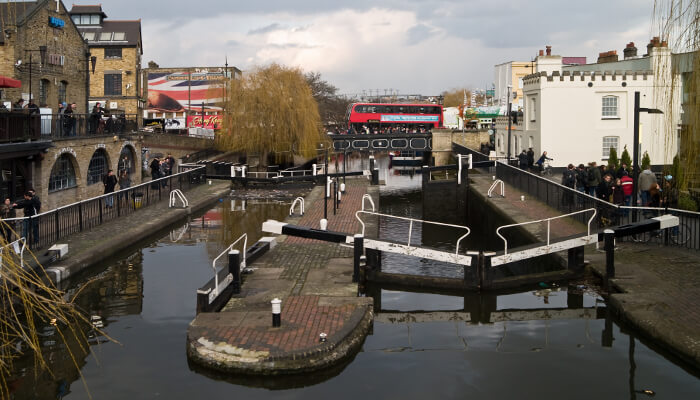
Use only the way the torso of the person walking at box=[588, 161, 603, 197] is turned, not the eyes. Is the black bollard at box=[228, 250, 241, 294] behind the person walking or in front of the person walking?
behind

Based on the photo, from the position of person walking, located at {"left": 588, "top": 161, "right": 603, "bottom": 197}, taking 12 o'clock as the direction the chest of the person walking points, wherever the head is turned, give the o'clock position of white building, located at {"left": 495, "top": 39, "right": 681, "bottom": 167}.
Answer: The white building is roughly at 12 o'clock from the person walking.

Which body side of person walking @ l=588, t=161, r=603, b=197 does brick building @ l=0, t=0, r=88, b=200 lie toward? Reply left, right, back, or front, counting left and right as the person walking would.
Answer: left

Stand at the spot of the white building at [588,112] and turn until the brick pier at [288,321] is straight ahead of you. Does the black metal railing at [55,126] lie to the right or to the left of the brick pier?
right

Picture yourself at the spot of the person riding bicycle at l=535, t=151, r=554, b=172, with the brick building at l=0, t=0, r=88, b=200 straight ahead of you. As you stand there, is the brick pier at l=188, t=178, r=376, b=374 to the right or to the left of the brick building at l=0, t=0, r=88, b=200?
left

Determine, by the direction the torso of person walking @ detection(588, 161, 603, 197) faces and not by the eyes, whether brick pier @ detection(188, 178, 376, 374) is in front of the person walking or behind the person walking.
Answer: behind

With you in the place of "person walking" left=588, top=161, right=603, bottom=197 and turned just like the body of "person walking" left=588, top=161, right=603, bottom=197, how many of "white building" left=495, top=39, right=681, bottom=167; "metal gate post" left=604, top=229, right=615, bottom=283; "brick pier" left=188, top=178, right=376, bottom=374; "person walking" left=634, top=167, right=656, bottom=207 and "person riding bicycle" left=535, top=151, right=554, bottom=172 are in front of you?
2
